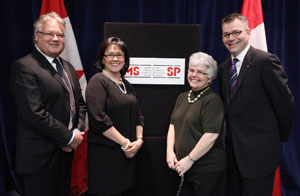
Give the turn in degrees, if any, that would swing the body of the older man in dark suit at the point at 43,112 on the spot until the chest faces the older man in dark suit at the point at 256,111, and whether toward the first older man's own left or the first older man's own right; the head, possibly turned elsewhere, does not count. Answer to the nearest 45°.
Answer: approximately 45° to the first older man's own left

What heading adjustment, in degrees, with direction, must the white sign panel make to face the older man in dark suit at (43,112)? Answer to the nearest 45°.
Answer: approximately 45° to its right

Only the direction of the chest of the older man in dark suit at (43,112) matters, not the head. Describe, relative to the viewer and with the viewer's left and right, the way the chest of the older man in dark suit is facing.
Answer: facing the viewer and to the right of the viewer

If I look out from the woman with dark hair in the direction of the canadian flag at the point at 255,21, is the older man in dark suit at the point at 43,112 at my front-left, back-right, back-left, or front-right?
back-left

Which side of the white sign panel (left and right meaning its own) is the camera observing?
front

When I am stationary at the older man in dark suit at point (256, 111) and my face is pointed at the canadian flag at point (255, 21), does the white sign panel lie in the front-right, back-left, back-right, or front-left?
front-left

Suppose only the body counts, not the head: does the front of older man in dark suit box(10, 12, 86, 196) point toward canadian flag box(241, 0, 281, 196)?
no

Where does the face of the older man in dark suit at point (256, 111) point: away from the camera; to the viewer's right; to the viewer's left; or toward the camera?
toward the camera

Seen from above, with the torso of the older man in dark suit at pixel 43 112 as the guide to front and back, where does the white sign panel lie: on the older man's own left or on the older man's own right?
on the older man's own left

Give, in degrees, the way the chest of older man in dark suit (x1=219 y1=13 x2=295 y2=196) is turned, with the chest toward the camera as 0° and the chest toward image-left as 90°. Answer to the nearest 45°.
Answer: approximately 45°

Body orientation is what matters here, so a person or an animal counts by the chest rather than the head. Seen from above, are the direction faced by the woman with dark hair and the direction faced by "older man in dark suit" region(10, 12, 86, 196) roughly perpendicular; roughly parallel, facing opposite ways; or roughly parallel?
roughly parallel

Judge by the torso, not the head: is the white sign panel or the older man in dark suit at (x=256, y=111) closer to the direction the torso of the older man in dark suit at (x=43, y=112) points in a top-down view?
the older man in dark suit

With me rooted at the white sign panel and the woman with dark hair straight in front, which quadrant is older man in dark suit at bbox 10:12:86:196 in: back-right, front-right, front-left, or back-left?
front-right

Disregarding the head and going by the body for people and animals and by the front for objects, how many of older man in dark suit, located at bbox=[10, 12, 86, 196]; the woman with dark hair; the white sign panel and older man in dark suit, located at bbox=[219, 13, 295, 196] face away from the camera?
0
